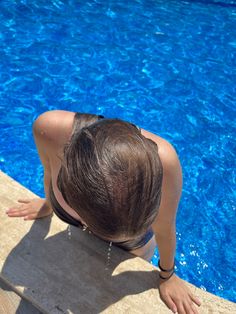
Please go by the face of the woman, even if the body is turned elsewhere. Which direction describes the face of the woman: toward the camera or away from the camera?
toward the camera

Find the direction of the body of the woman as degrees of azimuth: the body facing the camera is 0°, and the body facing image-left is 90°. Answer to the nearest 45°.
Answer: approximately 45°
